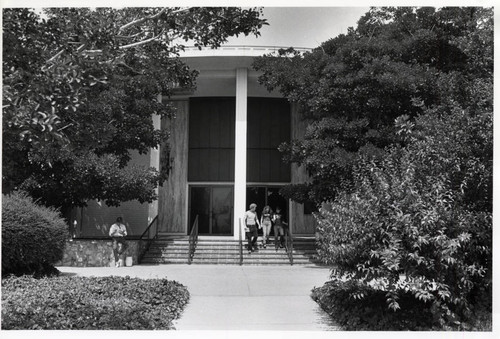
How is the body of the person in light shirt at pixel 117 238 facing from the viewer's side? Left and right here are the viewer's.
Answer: facing the viewer

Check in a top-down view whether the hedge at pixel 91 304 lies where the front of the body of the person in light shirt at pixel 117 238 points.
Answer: yes

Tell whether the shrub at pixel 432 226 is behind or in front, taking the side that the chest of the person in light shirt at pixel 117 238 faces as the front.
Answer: in front

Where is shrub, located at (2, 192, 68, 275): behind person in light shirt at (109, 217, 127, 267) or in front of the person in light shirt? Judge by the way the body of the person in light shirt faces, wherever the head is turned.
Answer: in front

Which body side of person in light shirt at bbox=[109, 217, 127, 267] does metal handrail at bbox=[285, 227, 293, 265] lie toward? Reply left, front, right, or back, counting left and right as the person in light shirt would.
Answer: left

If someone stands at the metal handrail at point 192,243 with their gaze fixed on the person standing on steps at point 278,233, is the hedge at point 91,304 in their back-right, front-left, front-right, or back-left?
back-right

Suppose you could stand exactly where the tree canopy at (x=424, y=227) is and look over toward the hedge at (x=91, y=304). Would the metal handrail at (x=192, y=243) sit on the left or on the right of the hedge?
right

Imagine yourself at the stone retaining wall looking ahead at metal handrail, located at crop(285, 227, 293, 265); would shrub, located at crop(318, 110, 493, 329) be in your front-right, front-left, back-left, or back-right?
front-right

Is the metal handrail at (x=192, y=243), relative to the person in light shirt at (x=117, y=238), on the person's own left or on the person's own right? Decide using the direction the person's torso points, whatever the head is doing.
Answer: on the person's own left
